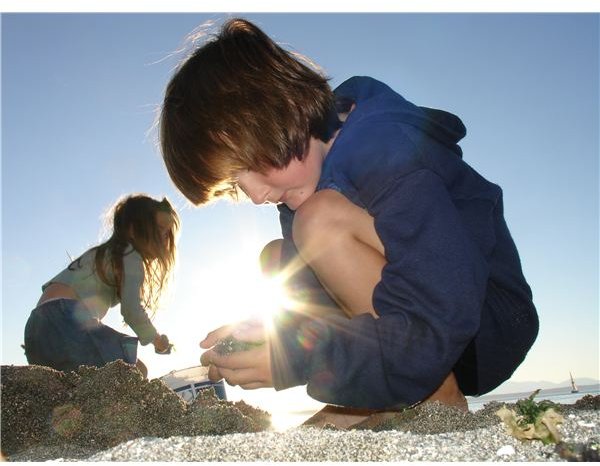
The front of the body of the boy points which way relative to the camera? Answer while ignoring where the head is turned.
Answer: to the viewer's left

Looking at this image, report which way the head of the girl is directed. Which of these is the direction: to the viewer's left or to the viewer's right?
to the viewer's right

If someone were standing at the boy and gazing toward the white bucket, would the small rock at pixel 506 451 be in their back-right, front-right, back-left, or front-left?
back-left

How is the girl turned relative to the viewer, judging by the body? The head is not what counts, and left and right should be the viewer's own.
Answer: facing to the right of the viewer

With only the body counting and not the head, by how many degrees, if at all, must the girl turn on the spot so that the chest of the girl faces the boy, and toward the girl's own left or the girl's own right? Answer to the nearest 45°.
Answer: approximately 90° to the girl's own right

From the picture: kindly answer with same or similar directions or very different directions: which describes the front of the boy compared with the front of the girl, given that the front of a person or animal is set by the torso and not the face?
very different directions

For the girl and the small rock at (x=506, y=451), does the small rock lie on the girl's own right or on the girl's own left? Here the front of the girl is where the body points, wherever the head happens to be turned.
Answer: on the girl's own right

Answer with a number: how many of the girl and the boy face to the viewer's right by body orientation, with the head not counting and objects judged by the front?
1

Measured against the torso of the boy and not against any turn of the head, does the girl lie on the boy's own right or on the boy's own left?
on the boy's own right
